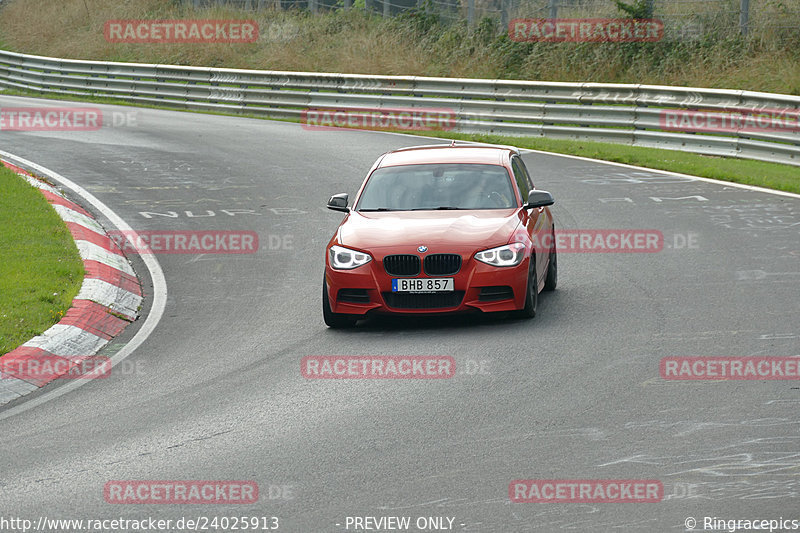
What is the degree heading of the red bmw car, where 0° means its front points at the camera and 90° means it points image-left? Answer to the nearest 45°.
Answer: approximately 0°

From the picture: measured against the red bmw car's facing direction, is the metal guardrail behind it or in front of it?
behind

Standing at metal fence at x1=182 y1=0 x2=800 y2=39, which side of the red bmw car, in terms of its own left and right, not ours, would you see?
back
